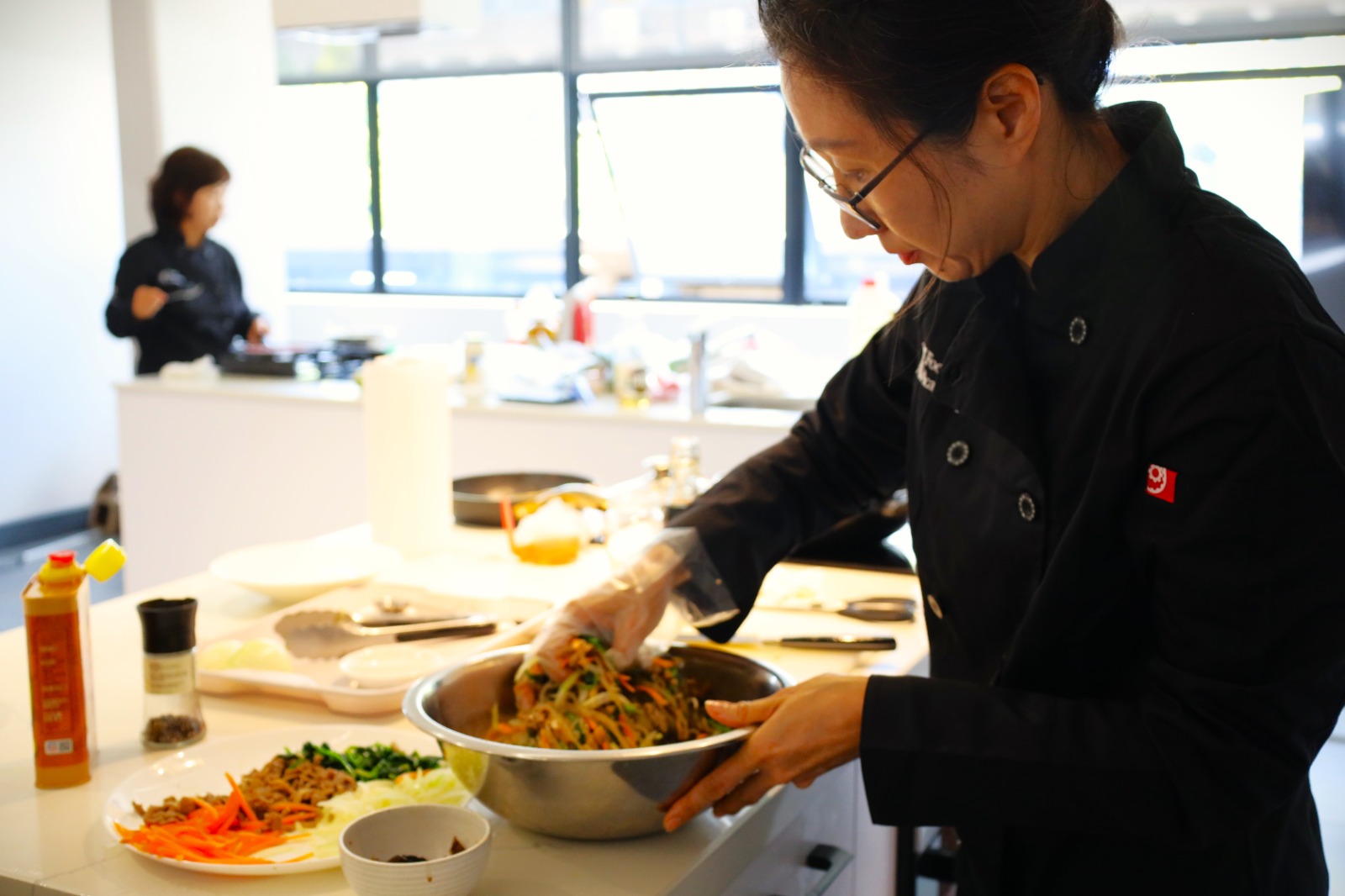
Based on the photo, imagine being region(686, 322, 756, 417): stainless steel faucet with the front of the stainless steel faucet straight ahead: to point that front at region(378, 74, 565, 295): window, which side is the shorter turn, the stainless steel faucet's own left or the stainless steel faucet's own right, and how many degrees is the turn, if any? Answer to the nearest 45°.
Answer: approximately 90° to the stainless steel faucet's own left

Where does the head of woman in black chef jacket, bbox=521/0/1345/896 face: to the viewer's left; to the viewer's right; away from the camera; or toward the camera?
to the viewer's left

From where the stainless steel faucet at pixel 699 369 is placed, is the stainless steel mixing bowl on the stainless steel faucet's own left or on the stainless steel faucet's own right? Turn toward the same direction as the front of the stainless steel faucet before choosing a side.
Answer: on the stainless steel faucet's own right

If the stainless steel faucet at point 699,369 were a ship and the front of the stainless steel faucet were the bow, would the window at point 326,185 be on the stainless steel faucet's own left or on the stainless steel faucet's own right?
on the stainless steel faucet's own left
